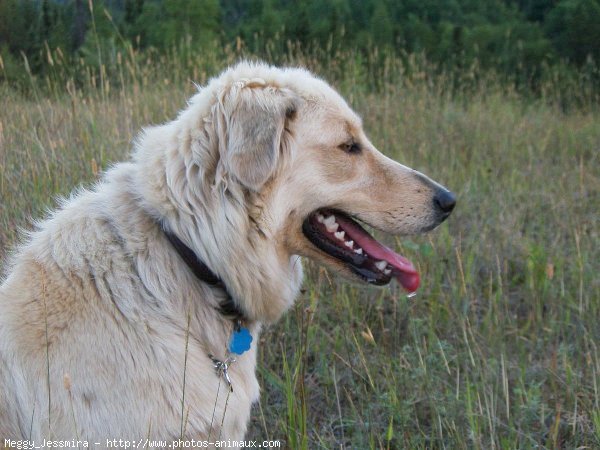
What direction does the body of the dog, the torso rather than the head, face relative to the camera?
to the viewer's right
